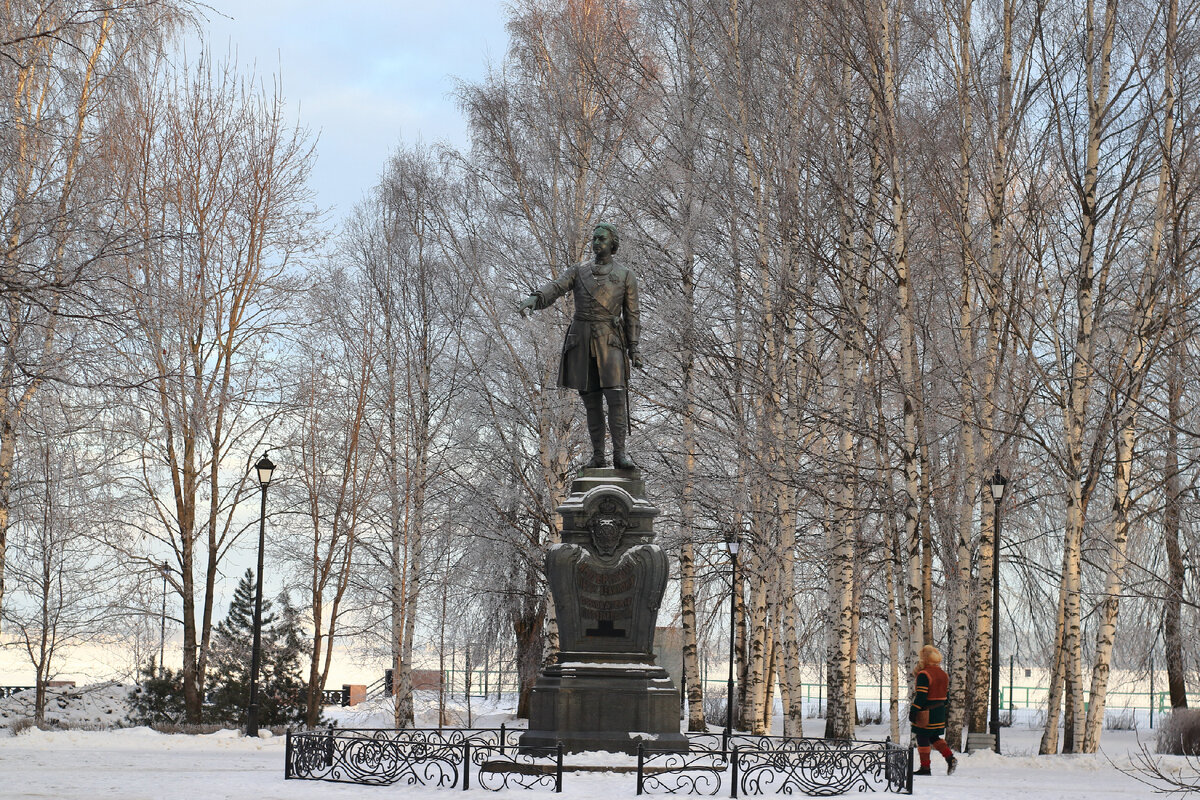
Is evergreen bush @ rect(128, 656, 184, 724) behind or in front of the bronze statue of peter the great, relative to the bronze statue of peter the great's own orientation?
behind

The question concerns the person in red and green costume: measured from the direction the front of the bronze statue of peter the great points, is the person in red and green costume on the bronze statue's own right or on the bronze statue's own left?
on the bronze statue's own left

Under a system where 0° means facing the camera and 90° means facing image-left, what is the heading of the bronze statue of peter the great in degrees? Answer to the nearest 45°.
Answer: approximately 0°
